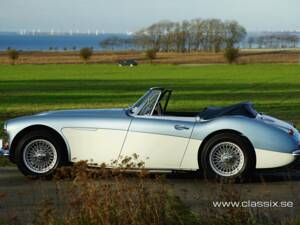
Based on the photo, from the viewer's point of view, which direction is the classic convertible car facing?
to the viewer's left
